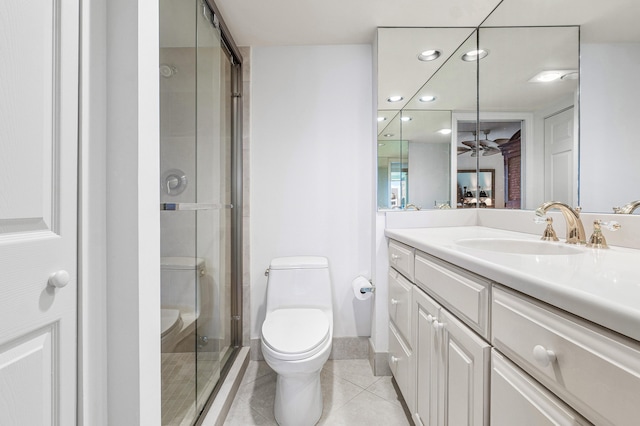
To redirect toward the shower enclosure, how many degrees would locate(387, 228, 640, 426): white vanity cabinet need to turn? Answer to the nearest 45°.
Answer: approximately 45° to its right

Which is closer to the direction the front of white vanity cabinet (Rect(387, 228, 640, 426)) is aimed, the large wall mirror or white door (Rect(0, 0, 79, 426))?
the white door

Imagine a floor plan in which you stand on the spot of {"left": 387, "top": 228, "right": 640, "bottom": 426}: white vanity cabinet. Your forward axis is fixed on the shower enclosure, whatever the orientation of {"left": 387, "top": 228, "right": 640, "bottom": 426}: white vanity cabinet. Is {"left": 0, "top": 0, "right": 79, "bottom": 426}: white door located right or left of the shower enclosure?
left

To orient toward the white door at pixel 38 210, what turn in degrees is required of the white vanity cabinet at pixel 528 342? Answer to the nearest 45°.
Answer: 0° — it already faces it
